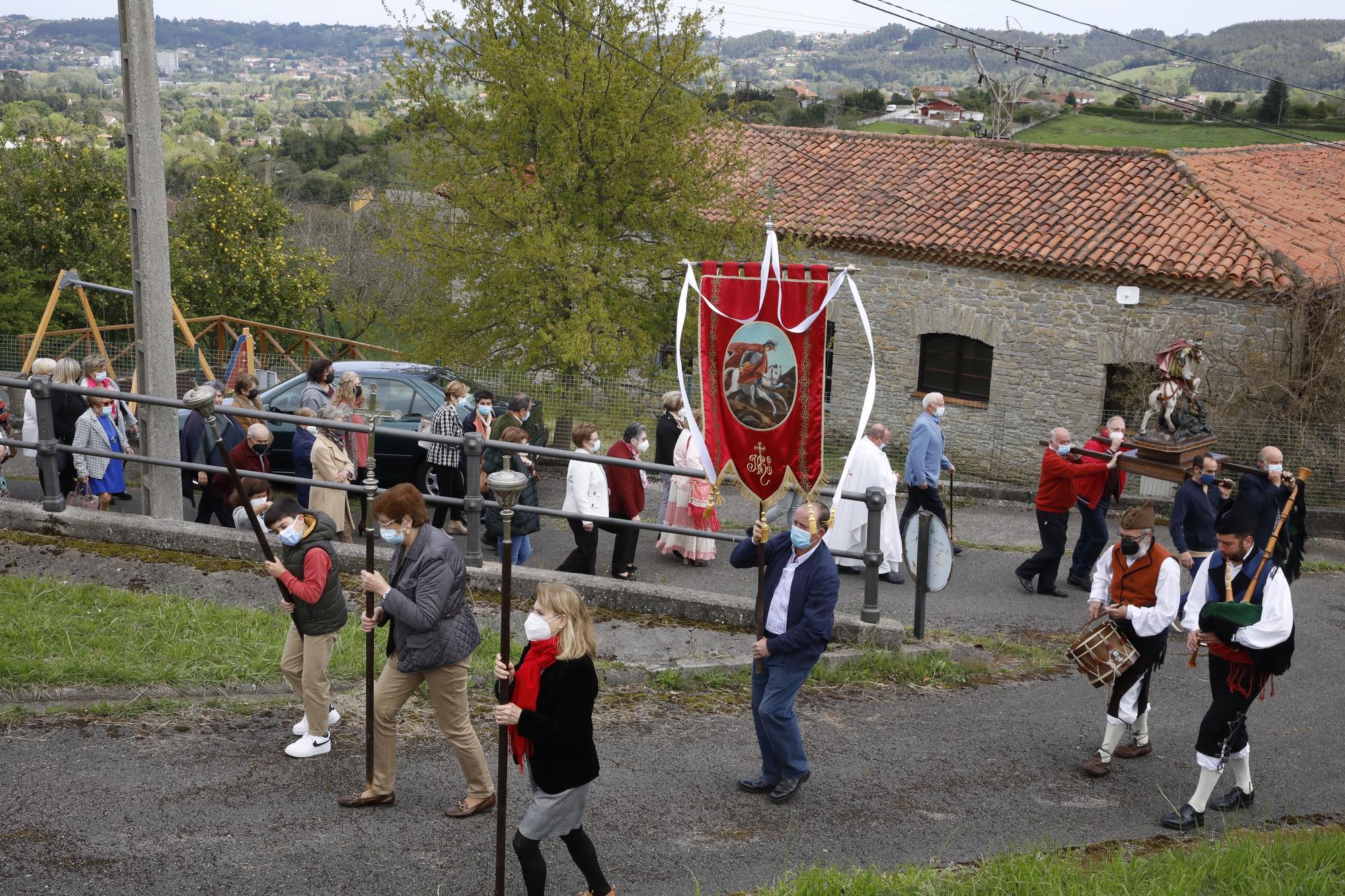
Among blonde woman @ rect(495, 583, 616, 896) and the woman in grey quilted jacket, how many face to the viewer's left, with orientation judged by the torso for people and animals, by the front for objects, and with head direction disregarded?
2

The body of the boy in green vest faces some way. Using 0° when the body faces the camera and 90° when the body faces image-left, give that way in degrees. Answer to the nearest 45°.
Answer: approximately 45°

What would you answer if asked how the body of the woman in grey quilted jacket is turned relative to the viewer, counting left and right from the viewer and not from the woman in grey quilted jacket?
facing to the left of the viewer

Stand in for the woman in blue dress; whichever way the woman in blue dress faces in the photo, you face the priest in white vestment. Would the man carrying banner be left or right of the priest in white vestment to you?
right

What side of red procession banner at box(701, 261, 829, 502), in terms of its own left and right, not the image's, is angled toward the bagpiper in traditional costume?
left

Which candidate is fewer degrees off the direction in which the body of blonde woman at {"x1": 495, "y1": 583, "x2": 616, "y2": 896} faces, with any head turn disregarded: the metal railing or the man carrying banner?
the metal railing

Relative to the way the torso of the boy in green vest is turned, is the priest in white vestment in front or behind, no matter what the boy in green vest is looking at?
behind
